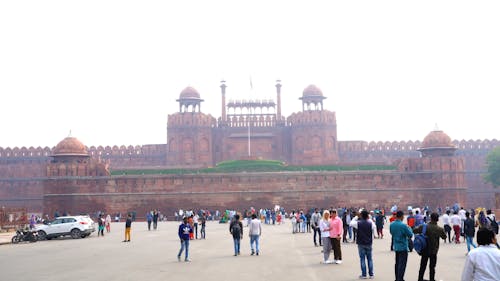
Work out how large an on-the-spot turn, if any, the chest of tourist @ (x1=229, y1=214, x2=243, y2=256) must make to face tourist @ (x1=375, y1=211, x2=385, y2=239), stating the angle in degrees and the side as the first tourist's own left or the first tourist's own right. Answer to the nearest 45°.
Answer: approximately 45° to the first tourist's own right

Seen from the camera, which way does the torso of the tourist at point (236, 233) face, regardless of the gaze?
away from the camera

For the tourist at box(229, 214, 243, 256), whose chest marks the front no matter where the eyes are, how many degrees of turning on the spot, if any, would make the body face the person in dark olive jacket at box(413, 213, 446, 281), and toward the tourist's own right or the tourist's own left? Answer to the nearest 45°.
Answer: approximately 135° to the tourist's own right

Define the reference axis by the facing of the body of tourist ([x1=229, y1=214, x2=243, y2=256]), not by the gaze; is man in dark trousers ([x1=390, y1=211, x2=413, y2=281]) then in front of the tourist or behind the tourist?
behind
